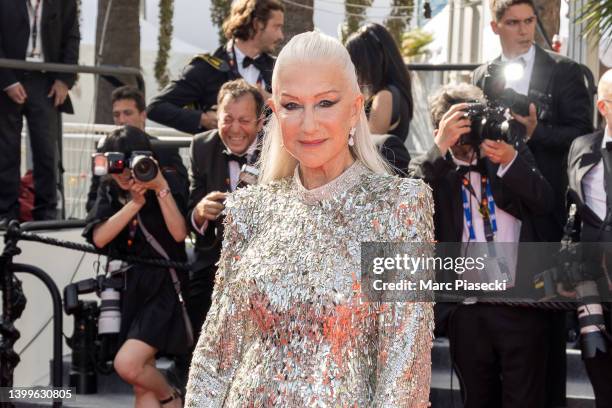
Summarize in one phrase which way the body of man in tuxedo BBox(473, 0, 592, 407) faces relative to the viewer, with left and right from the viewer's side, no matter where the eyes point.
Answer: facing the viewer and to the left of the viewer

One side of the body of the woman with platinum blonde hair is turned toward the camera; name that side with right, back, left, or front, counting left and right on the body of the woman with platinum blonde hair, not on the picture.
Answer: front

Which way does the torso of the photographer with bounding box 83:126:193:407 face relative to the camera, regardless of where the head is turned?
toward the camera

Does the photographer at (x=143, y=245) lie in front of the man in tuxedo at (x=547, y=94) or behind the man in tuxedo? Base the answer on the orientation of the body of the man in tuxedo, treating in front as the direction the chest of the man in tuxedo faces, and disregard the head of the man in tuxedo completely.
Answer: in front

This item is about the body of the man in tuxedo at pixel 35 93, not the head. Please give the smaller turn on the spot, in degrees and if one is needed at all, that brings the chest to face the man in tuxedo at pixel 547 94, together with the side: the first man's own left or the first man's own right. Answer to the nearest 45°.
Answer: approximately 45° to the first man's own left

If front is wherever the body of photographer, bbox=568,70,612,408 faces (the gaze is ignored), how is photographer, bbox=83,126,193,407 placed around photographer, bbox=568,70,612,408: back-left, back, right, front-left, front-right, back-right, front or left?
right

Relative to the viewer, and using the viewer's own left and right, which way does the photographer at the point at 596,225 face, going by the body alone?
facing the viewer

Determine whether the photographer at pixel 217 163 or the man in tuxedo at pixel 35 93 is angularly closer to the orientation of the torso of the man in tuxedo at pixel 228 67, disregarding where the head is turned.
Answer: the photographer

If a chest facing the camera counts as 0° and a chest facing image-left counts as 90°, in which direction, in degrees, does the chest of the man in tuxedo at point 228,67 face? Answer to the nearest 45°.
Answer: approximately 315°
